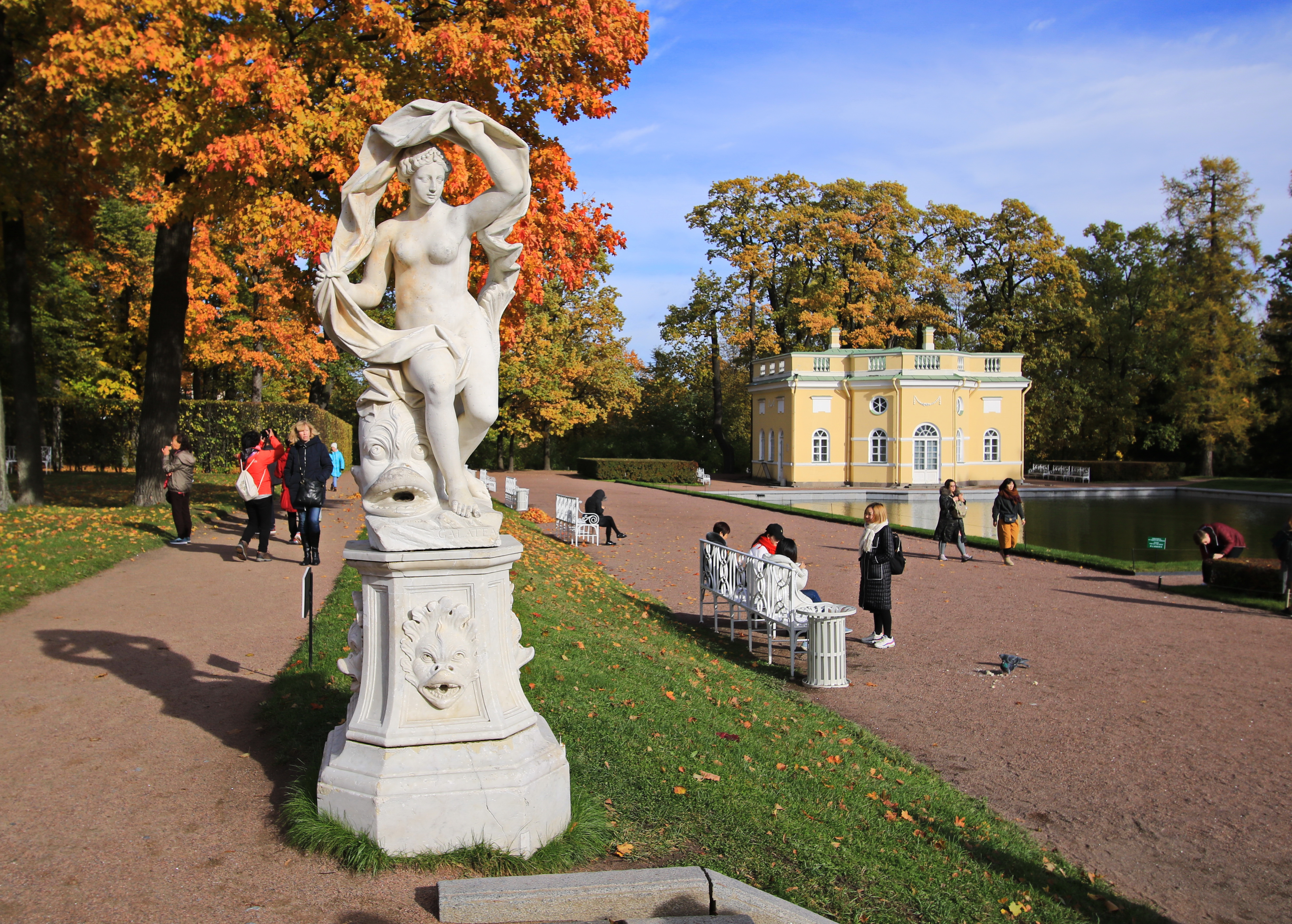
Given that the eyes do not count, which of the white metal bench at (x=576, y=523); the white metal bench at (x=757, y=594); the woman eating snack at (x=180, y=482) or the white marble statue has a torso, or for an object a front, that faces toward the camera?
the white marble statue

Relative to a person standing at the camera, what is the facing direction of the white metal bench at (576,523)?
facing away from the viewer and to the right of the viewer

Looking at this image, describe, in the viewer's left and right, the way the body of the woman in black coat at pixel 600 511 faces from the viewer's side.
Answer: facing to the right of the viewer

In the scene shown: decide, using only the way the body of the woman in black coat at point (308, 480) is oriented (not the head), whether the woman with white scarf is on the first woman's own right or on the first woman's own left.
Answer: on the first woman's own left

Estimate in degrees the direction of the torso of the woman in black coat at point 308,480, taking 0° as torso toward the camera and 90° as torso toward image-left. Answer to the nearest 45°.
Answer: approximately 0°

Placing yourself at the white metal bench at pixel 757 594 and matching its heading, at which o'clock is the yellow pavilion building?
The yellow pavilion building is roughly at 11 o'clock from the white metal bench.

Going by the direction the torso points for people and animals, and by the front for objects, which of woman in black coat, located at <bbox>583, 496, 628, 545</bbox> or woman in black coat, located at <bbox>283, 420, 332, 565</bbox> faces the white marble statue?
woman in black coat, located at <bbox>283, 420, 332, 565</bbox>

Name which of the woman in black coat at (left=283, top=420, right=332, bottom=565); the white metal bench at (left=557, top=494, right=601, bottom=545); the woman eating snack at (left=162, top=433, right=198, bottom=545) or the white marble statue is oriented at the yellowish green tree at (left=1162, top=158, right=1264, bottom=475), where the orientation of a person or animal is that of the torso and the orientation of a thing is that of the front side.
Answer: the white metal bench

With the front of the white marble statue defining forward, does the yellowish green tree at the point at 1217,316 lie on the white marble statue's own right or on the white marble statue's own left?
on the white marble statue's own left

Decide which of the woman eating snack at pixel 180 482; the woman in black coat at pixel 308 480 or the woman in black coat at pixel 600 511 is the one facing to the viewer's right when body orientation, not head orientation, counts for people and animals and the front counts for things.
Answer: the woman in black coat at pixel 600 511

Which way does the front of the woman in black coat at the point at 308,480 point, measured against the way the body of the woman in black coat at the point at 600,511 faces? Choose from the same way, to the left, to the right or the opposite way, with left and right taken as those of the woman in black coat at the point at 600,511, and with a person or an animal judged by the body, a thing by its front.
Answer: to the right

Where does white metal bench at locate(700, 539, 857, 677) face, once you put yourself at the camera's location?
facing away from the viewer and to the right of the viewer
